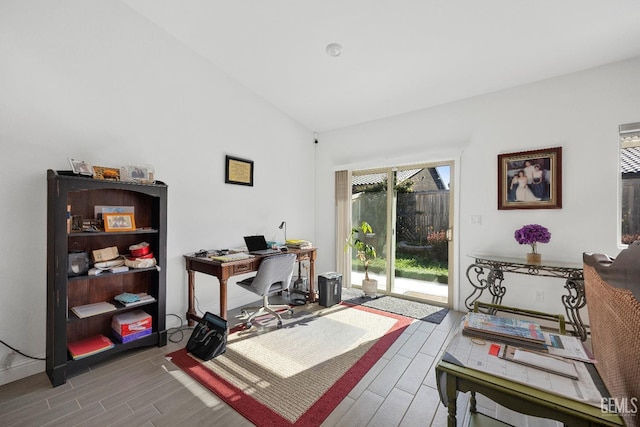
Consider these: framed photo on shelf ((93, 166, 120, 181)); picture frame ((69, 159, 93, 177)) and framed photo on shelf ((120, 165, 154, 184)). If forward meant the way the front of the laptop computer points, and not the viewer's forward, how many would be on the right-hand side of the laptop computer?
3

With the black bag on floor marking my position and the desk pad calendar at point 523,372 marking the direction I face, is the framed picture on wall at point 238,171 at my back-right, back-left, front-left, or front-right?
back-left

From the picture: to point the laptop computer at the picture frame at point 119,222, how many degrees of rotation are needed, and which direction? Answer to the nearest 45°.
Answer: approximately 90° to its right

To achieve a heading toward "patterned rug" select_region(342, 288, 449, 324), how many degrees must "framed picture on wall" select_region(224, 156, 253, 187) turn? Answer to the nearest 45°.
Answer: approximately 45° to its left

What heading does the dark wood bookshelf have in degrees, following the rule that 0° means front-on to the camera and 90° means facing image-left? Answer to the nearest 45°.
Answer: approximately 315°
